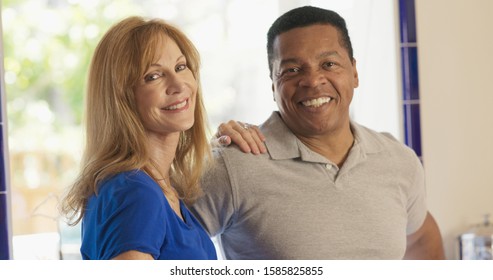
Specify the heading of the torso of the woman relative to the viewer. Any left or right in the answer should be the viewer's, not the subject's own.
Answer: facing the viewer and to the right of the viewer

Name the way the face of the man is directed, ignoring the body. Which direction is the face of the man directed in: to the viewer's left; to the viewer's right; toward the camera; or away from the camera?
toward the camera

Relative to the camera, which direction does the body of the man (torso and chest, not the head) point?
toward the camera

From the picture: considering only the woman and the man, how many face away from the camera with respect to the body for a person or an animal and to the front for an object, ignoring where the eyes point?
0
